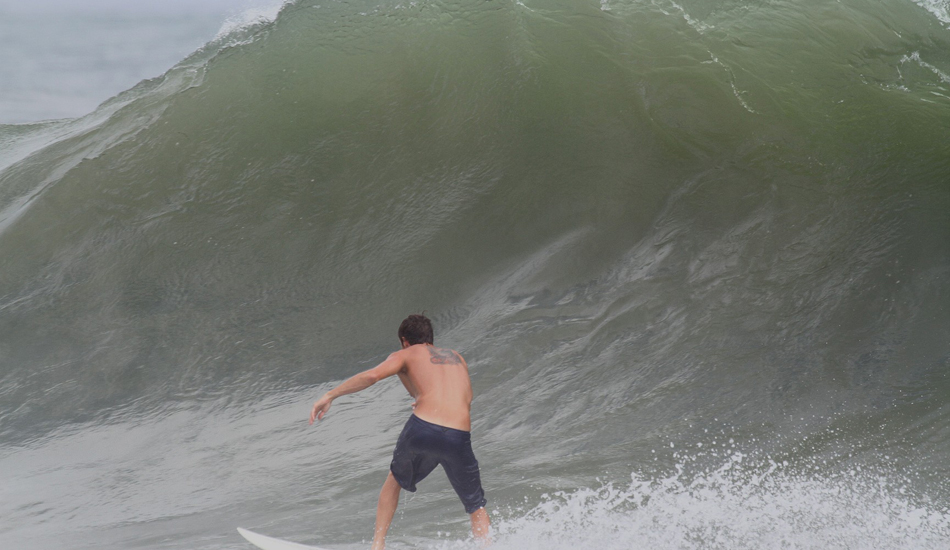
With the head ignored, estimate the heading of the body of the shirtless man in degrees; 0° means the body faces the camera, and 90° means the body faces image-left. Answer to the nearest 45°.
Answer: approximately 135°

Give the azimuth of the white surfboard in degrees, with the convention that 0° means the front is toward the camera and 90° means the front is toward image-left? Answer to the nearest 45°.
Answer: approximately 90°

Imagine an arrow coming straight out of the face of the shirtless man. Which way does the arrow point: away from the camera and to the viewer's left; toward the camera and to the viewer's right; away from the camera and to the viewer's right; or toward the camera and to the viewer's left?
away from the camera and to the viewer's left
